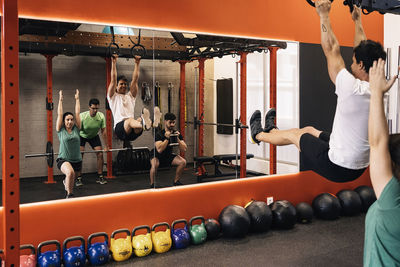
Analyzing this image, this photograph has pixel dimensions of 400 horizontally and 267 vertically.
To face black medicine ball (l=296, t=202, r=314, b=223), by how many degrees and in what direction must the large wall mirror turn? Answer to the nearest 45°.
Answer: approximately 45° to its left

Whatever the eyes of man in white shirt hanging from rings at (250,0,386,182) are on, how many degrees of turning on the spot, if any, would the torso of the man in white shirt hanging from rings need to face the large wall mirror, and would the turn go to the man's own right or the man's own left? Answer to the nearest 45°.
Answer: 0° — they already face it

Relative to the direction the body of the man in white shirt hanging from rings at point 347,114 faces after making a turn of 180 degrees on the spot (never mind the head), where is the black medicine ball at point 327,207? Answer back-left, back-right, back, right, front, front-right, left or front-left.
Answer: back-left

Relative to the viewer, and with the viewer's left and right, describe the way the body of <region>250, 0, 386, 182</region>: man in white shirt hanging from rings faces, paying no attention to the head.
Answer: facing away from the viewer and to the left of the viewer

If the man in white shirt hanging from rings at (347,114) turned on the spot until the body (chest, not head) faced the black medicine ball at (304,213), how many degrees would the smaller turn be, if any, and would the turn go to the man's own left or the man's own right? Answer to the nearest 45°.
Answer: approximately 45° to the man's own right

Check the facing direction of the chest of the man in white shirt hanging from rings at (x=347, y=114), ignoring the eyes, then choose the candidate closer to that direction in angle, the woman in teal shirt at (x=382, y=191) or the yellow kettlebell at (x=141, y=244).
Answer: the yellow kettlebell

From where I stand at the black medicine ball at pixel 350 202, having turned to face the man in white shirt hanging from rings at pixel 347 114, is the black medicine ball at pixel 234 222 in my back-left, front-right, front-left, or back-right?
front-right

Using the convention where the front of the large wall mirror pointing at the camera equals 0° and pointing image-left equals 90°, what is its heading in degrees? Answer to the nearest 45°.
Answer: approximately 315°

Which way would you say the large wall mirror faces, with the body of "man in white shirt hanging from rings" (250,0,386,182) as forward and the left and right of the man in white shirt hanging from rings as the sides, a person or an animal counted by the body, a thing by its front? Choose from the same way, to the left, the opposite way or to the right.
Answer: the opposite way

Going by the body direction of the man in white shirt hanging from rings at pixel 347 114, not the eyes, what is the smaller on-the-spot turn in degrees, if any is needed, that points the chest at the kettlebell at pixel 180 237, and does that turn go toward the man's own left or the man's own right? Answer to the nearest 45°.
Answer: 0° — they already face it
